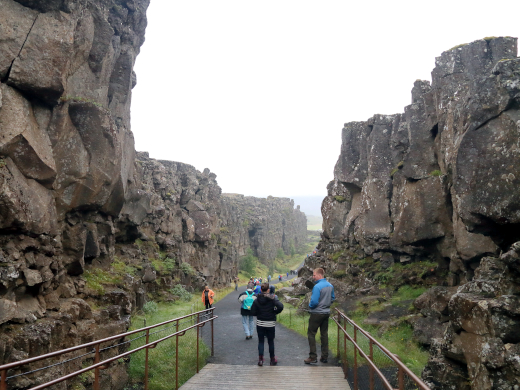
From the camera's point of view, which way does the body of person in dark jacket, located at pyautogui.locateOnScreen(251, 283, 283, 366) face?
away from the camera

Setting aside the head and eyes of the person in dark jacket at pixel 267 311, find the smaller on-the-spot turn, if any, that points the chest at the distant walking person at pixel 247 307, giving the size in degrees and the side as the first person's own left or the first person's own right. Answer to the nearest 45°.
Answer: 0° — they already face them

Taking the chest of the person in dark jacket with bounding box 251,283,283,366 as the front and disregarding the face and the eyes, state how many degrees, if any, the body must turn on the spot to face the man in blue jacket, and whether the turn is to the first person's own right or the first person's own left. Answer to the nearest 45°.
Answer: approximately 90° to the first person's own right

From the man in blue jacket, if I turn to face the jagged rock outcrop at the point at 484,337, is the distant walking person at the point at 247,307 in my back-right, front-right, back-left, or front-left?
back-left

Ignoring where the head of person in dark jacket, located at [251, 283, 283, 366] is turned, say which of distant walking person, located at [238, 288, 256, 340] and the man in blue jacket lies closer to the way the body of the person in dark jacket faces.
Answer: the distant walking person
